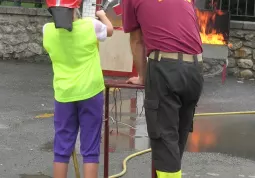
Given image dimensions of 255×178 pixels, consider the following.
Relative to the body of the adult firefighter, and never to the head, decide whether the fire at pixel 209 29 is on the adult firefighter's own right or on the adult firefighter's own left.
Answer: on the adult firefighter's own right

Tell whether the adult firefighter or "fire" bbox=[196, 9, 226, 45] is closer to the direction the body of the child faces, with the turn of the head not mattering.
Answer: the fire

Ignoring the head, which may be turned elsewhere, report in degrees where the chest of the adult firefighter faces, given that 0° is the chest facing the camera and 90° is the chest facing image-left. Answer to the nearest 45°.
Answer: approximately 135°

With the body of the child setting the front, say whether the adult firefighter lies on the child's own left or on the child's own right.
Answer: on the child's own right

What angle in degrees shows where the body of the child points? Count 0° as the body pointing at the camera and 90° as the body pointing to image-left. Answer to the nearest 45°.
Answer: approximately 180°
